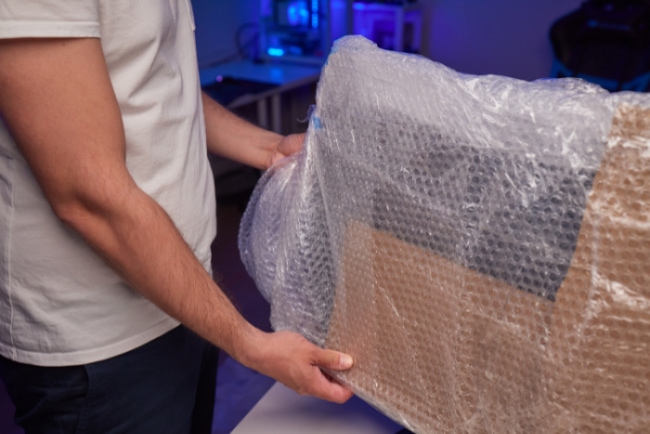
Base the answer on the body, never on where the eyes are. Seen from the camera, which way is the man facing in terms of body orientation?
to the viewer's right

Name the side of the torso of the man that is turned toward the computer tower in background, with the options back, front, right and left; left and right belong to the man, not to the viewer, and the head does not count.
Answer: left
